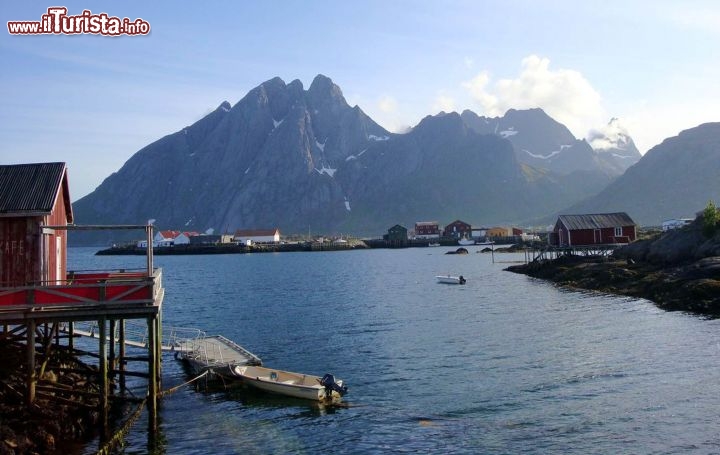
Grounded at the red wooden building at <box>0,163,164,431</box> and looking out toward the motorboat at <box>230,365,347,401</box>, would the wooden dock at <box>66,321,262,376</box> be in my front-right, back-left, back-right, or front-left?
front-left

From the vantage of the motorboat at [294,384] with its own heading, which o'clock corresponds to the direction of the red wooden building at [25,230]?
The red wooden building is roughly at 10 o'clock from the motorboat.

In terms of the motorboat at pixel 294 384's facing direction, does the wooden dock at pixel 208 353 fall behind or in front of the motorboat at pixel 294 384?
in front

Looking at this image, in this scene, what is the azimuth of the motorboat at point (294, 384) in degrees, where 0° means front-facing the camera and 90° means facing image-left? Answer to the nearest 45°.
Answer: approximately 135°

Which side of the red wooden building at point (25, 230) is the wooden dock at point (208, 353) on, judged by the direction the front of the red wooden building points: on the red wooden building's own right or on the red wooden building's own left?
on the red wooden building's own left
